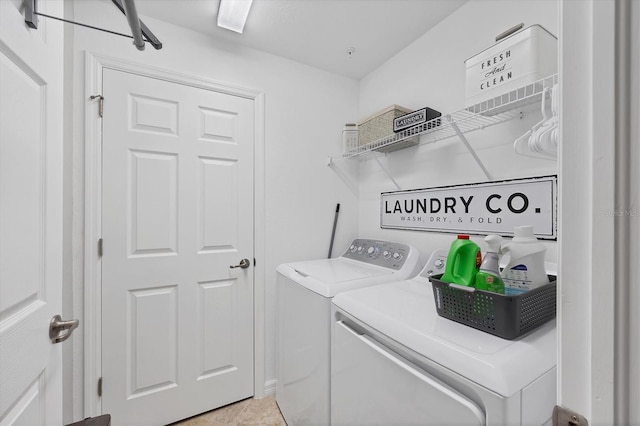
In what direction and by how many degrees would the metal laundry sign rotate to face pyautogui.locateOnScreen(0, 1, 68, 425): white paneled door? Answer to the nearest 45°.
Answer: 0° — it already faces it

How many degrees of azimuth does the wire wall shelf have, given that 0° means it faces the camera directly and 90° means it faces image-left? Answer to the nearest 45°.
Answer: approximately 45°

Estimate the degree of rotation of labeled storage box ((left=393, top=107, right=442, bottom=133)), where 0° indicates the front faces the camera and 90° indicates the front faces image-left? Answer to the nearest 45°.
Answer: approximately 45°

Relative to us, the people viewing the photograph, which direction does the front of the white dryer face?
facing the viewer and to the left of the viewer

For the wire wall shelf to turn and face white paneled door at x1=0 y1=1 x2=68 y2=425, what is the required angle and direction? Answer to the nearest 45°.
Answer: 0° — it already faces it

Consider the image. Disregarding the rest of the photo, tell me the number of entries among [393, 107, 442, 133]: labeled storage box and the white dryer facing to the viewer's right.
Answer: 0

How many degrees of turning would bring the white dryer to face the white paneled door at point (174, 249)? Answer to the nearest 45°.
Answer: approximately 45° to its right

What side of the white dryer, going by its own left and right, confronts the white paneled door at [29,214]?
front
